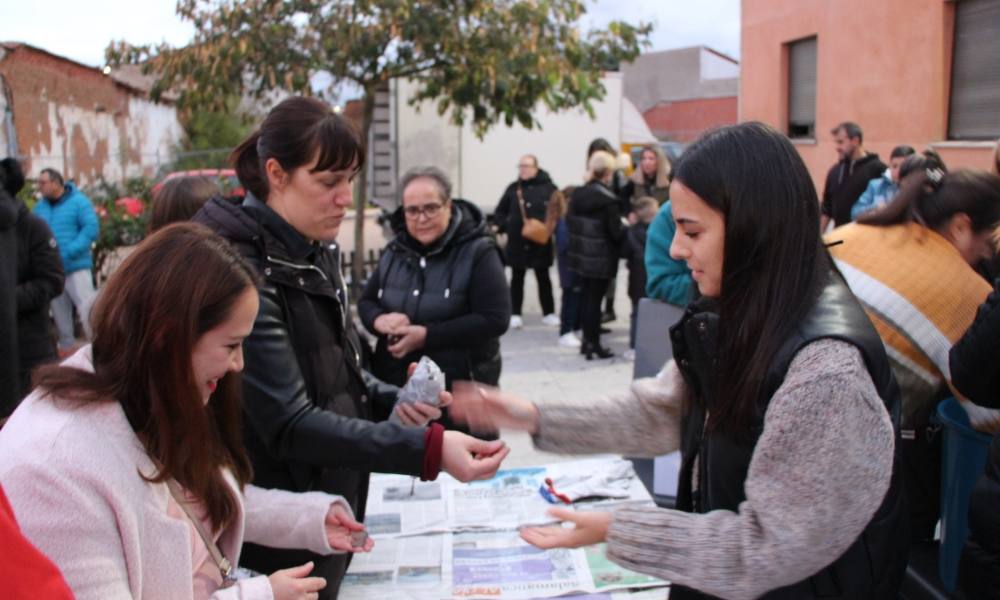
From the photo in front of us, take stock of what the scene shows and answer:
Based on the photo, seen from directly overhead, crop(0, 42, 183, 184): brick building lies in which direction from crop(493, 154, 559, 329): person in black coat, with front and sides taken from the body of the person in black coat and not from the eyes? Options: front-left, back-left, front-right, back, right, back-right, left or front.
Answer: back-right

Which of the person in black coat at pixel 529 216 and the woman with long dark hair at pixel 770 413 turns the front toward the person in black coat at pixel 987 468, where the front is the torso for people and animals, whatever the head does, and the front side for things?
the person in black coat at pixel 529 216

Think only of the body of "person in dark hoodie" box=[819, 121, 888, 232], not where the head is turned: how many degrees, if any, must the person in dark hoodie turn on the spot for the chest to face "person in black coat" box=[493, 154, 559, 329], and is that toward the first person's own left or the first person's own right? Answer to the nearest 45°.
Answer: approximately 45° to the first person's own right

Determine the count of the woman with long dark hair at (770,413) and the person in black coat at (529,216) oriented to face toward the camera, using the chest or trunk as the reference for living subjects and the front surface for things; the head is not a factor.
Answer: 1

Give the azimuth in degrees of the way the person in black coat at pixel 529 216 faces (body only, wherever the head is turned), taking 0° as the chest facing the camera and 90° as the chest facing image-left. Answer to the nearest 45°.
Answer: approximately 0°

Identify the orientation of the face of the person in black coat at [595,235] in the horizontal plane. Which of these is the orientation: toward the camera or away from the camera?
away from the camera

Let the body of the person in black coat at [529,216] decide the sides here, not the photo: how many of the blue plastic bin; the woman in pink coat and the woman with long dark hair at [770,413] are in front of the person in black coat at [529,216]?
3

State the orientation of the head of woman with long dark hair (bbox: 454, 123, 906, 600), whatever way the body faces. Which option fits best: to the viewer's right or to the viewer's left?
to the viewer's left

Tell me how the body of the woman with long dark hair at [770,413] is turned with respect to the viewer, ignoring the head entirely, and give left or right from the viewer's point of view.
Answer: facing to the left of the viewer

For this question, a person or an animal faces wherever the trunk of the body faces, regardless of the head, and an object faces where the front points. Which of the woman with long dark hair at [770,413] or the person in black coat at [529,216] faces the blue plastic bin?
the person in black coat
